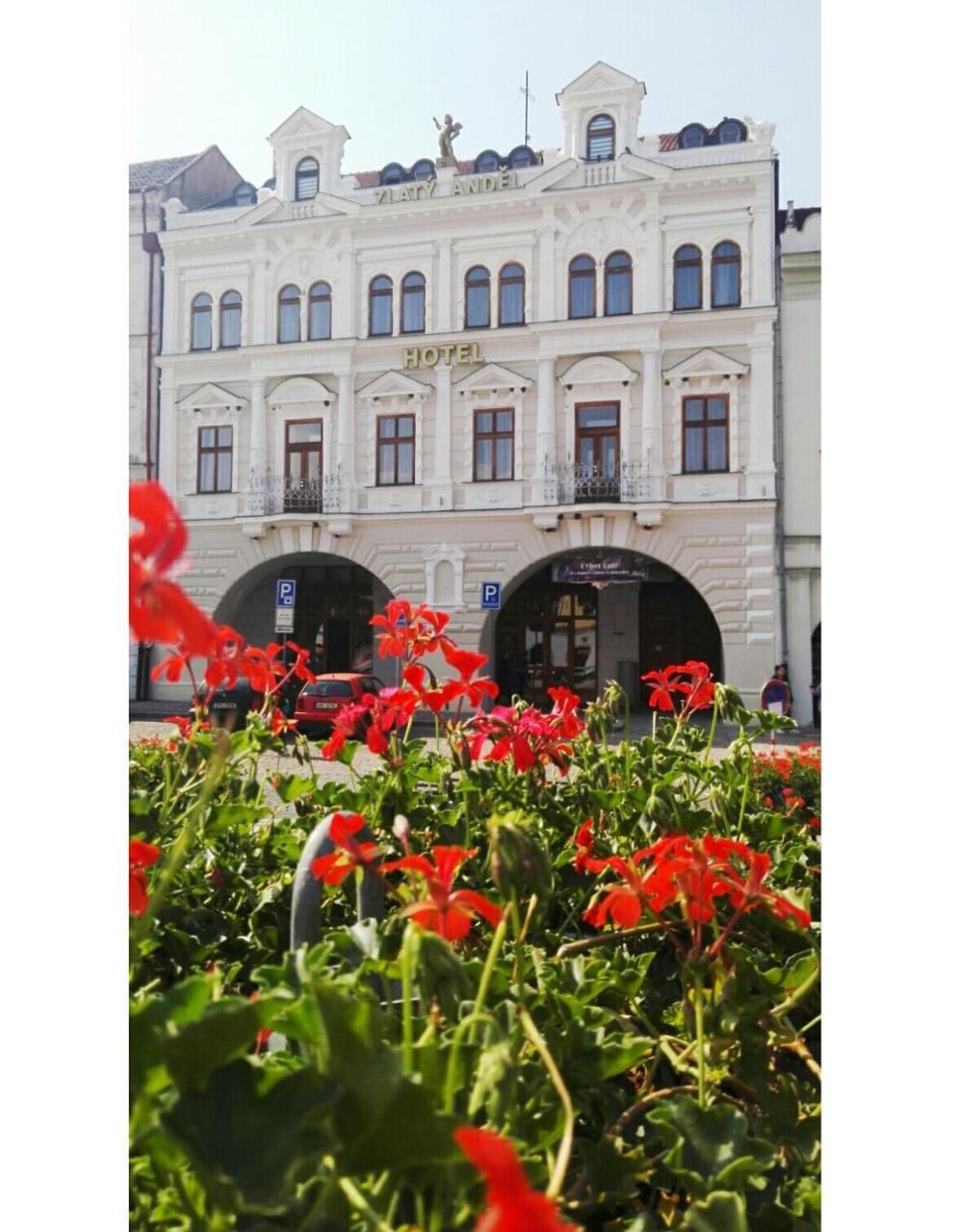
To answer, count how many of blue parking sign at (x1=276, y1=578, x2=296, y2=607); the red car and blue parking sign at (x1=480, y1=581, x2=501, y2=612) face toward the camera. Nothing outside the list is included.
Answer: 2

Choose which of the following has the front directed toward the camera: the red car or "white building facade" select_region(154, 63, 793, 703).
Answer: the white building facade

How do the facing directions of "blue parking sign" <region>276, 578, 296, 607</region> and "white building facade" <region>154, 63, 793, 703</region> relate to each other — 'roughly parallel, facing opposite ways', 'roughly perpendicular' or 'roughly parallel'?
roughly parallel

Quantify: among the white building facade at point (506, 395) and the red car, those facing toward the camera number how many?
1

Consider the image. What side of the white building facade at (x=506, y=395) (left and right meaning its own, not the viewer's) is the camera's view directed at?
front

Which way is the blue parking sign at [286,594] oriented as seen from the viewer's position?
toward the camera

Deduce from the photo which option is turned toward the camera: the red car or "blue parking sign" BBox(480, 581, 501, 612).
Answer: the blue parking sign
